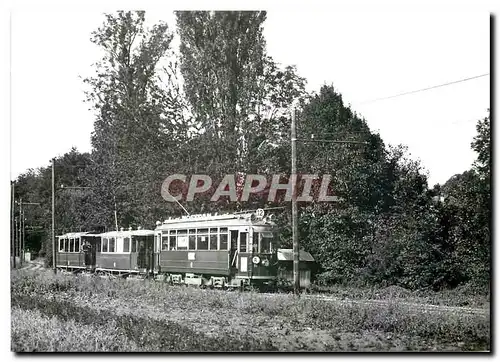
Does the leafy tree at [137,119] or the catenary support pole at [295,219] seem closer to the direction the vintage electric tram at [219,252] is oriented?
the catenary support pole

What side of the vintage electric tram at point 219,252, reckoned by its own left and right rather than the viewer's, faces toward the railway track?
front

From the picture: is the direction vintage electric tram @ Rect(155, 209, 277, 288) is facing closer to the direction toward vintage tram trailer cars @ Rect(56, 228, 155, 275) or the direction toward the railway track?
the railway track

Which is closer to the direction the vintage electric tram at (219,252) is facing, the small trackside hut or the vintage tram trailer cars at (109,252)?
the small trackside hut

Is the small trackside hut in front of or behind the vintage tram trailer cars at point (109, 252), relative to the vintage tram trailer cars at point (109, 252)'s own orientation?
in front

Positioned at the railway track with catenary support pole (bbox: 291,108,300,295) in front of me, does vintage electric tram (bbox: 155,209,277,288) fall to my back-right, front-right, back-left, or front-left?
front-right

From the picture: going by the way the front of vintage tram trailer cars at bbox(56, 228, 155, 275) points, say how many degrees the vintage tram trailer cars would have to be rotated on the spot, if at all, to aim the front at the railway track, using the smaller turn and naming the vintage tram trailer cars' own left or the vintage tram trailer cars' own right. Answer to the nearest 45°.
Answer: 0° — it already faces it

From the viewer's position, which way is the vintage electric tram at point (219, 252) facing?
facing the viewer and to the right of the viewer

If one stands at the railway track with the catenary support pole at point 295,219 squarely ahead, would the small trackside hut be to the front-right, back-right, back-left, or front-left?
front-right

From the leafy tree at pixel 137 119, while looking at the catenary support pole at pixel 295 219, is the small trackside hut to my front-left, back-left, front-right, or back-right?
front-left

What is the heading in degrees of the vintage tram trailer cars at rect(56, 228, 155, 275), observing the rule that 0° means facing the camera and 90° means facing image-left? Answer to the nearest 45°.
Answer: approximately 315°

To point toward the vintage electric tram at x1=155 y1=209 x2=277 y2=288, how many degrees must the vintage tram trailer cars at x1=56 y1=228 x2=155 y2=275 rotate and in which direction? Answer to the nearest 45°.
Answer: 0° — it already faces it

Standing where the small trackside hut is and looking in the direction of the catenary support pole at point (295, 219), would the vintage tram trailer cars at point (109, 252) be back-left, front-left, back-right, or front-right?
back-right

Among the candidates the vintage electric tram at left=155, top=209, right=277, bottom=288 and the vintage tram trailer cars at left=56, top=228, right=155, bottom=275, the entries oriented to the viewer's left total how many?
0
